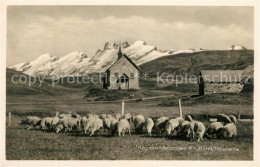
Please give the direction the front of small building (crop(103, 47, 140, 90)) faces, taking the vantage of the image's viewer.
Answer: facing the viewer

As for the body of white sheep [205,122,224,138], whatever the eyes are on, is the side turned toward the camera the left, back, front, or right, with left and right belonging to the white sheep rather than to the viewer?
left

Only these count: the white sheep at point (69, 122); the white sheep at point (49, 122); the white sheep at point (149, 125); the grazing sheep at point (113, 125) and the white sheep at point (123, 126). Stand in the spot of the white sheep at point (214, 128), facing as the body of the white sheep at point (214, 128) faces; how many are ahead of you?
5

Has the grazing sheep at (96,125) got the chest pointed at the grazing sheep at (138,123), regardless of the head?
no

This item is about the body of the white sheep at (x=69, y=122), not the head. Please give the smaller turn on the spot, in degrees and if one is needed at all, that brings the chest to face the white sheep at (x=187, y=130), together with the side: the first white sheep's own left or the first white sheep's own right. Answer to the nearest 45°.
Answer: approximately 180°

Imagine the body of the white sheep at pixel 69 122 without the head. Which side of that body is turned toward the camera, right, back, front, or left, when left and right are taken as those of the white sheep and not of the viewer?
left

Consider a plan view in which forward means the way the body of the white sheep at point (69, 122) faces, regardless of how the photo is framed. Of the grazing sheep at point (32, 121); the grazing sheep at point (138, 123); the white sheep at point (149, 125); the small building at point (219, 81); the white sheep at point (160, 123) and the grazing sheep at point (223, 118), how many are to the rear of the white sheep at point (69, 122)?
5
